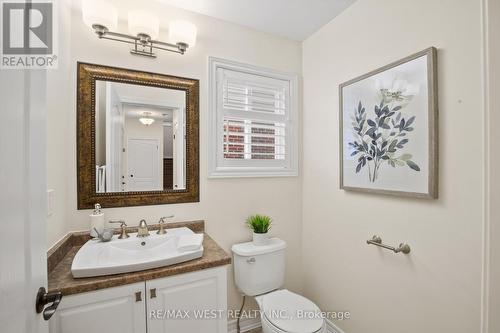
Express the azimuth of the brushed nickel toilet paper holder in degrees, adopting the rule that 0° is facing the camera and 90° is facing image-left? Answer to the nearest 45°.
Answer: approximately 45°

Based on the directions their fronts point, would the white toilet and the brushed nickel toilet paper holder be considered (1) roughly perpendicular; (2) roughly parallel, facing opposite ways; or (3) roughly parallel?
roughly perpendicular

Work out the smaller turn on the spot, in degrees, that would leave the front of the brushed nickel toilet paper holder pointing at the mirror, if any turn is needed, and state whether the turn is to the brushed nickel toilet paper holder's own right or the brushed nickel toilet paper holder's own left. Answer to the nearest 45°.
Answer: approximately 45° to the brushed nickel toilet paper holder's own right

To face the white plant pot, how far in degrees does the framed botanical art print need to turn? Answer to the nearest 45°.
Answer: approximately 45° to its right
